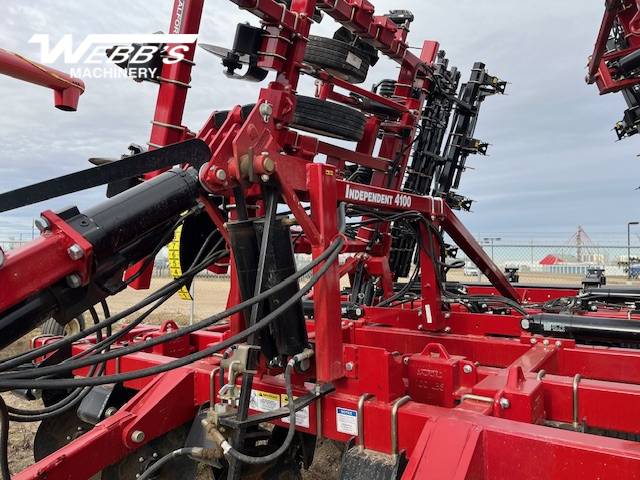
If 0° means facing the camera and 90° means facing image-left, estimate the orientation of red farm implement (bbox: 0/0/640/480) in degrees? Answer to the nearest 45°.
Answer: approximately 45°
